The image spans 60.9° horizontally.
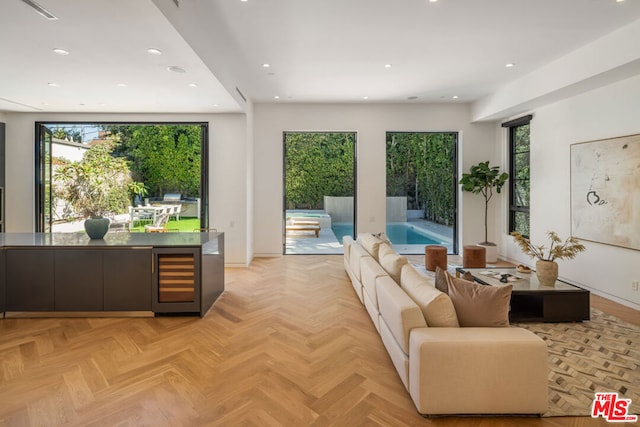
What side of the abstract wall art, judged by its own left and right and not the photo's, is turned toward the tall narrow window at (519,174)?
right

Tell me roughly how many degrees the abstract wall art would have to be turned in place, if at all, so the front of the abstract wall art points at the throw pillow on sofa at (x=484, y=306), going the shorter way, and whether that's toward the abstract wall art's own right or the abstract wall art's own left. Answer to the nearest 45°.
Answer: approximately 45° to the abstract wall art's own left

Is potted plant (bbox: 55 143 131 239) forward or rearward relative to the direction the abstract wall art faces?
forward

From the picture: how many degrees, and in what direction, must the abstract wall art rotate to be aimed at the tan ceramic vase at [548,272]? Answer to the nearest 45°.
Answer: approximately 45° to its left

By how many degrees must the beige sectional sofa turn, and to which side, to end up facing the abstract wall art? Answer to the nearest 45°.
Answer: approximately 45° to its left

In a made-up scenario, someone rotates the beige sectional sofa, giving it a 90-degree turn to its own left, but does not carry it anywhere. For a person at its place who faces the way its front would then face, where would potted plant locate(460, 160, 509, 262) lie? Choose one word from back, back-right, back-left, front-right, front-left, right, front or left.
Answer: front

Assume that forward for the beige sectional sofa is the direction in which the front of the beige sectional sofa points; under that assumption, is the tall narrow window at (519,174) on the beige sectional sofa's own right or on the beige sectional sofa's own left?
on the beige sectional sofa's own left

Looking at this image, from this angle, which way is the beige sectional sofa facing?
to the viewer's right

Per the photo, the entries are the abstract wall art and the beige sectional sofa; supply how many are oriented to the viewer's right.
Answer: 1

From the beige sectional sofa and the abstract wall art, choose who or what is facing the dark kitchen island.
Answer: the abstract wall art

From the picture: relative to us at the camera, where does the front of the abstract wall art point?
facing the viewer and to the left of the viewer

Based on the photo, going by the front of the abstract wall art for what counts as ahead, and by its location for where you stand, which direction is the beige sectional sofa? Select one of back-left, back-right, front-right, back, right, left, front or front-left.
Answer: front-left

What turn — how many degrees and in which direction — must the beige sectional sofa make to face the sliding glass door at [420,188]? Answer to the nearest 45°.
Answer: approximately 90° to its left
